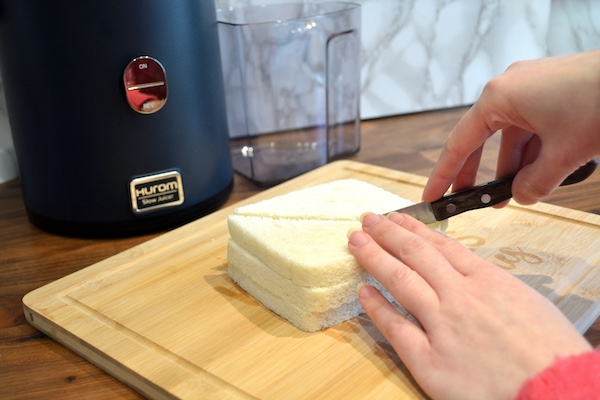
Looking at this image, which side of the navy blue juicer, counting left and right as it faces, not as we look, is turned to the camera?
front
